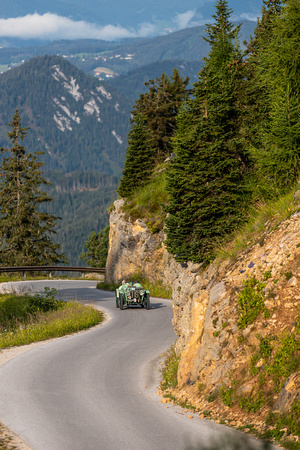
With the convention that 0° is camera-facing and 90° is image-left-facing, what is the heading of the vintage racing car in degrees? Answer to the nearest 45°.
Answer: approximately 0°
